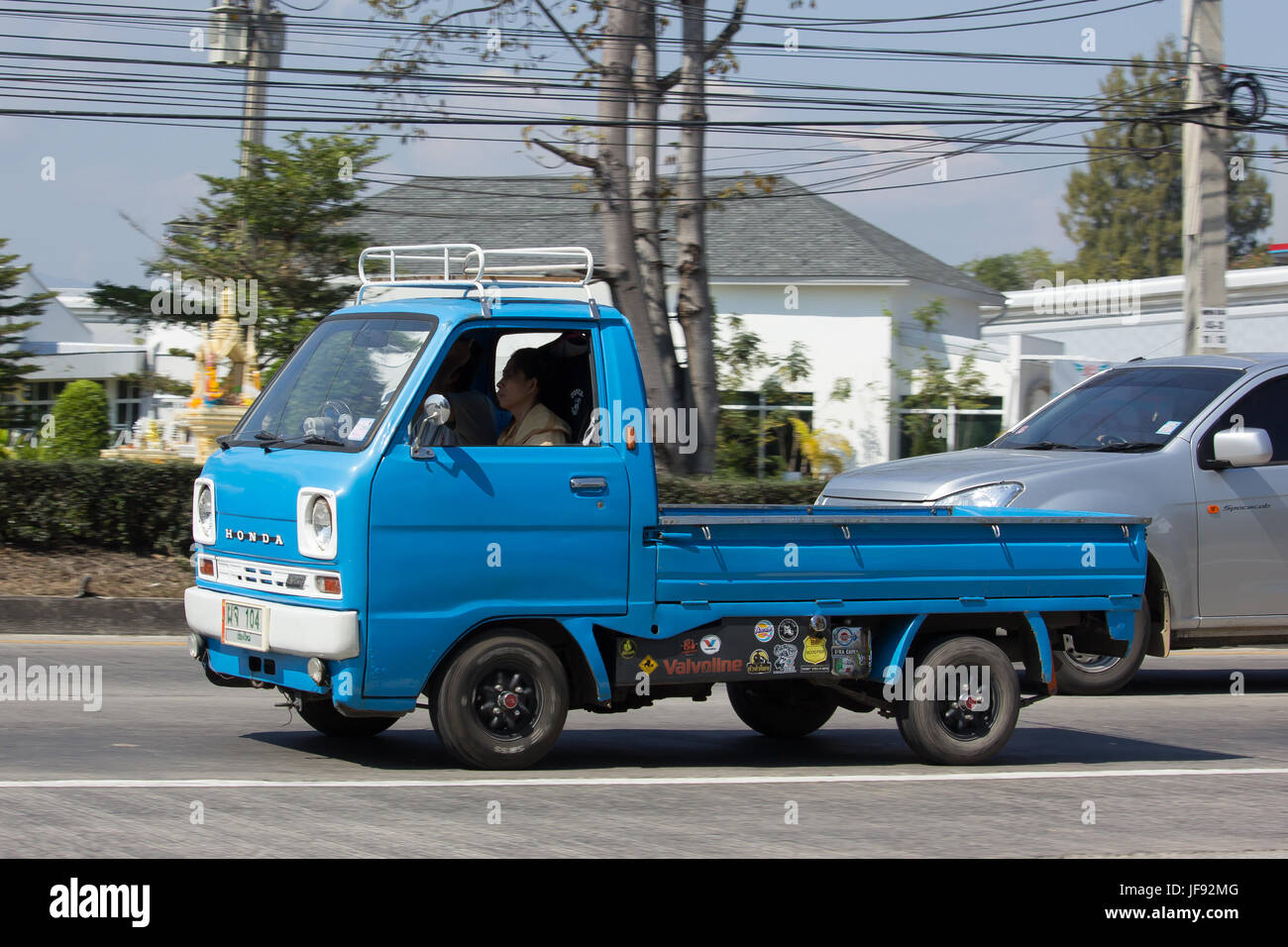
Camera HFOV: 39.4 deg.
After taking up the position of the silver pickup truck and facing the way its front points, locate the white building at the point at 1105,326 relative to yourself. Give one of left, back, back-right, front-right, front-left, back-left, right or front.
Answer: back-right

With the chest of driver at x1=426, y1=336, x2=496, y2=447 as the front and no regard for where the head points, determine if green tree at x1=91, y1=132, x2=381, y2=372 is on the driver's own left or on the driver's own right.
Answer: on the driver's own right

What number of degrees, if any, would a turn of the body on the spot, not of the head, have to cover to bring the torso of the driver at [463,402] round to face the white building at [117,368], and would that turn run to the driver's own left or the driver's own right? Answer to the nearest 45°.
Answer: approximately 90° to the driver's own right

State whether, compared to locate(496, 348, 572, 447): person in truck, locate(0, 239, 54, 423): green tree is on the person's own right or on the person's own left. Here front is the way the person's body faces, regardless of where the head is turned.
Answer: on the person's own right

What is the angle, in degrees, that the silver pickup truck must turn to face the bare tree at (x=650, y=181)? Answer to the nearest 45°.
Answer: approximately 90° to its right

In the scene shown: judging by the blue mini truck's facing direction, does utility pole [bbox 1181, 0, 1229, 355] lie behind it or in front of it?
behind

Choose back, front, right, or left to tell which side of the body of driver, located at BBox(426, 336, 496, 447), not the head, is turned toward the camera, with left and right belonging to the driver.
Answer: left

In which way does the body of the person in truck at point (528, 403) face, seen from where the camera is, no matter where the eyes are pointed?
to the viewer's left

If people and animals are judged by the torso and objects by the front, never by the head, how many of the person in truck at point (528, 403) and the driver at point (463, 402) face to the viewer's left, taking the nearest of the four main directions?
2
